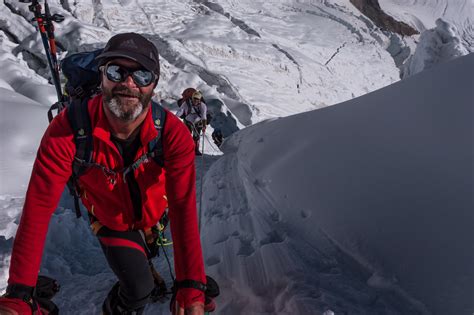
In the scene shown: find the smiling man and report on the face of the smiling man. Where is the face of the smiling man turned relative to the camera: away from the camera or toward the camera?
toward the camera

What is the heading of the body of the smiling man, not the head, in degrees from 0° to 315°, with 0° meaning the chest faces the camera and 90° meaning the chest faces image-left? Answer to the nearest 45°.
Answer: approximately 0°

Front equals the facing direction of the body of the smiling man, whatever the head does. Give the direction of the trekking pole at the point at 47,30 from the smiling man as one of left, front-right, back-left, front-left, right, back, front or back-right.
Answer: back

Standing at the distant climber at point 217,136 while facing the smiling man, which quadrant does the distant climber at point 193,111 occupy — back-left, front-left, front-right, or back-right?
front-right

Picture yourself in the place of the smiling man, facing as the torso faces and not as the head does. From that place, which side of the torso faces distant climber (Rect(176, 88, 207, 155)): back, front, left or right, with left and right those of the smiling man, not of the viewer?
back

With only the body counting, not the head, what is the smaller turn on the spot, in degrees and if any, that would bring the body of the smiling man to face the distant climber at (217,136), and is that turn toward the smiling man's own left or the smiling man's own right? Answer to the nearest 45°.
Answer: approximately 180°
